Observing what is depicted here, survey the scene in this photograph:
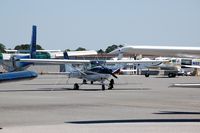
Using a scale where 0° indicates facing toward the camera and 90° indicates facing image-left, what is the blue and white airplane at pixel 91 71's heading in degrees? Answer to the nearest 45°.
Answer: approximately 315°
